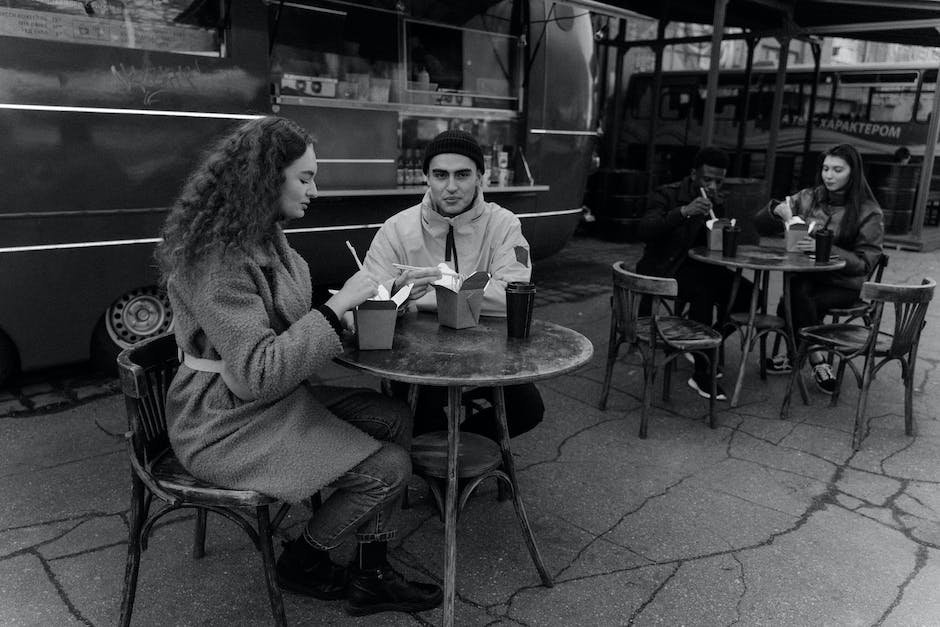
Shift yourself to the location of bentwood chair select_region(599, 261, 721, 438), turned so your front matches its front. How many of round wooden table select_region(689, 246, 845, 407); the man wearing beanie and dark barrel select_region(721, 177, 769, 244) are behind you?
1

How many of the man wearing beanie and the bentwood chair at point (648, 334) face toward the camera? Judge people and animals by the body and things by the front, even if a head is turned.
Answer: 1

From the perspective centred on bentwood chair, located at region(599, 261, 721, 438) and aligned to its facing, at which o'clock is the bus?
The bus is roughly at 11 o'clock from the bentwood chair.

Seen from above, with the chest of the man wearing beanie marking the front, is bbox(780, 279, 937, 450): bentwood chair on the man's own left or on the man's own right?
on the man's own left

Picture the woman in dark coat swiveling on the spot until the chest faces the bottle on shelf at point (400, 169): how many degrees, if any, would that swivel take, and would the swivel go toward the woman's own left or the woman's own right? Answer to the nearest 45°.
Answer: approximately 45° to the woman's own right

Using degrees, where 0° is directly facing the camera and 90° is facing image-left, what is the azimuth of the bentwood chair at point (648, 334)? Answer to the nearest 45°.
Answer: approximately 225°

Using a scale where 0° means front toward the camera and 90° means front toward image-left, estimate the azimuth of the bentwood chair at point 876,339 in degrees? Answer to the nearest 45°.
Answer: approximately 135°

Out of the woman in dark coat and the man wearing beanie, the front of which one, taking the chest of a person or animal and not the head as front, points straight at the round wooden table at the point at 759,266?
the woman in dark coat

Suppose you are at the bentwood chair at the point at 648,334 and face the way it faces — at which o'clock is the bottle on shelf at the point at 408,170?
The bottle on shelf is roughly at 9 o'clock from the bentwood chair.

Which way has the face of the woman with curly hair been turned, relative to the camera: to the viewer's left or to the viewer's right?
to the viewer's right
